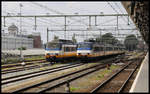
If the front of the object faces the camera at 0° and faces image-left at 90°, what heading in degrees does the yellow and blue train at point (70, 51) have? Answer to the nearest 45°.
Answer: approximately 45°

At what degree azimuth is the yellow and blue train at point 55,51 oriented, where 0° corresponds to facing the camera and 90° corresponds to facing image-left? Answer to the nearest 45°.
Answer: approximately 45°
